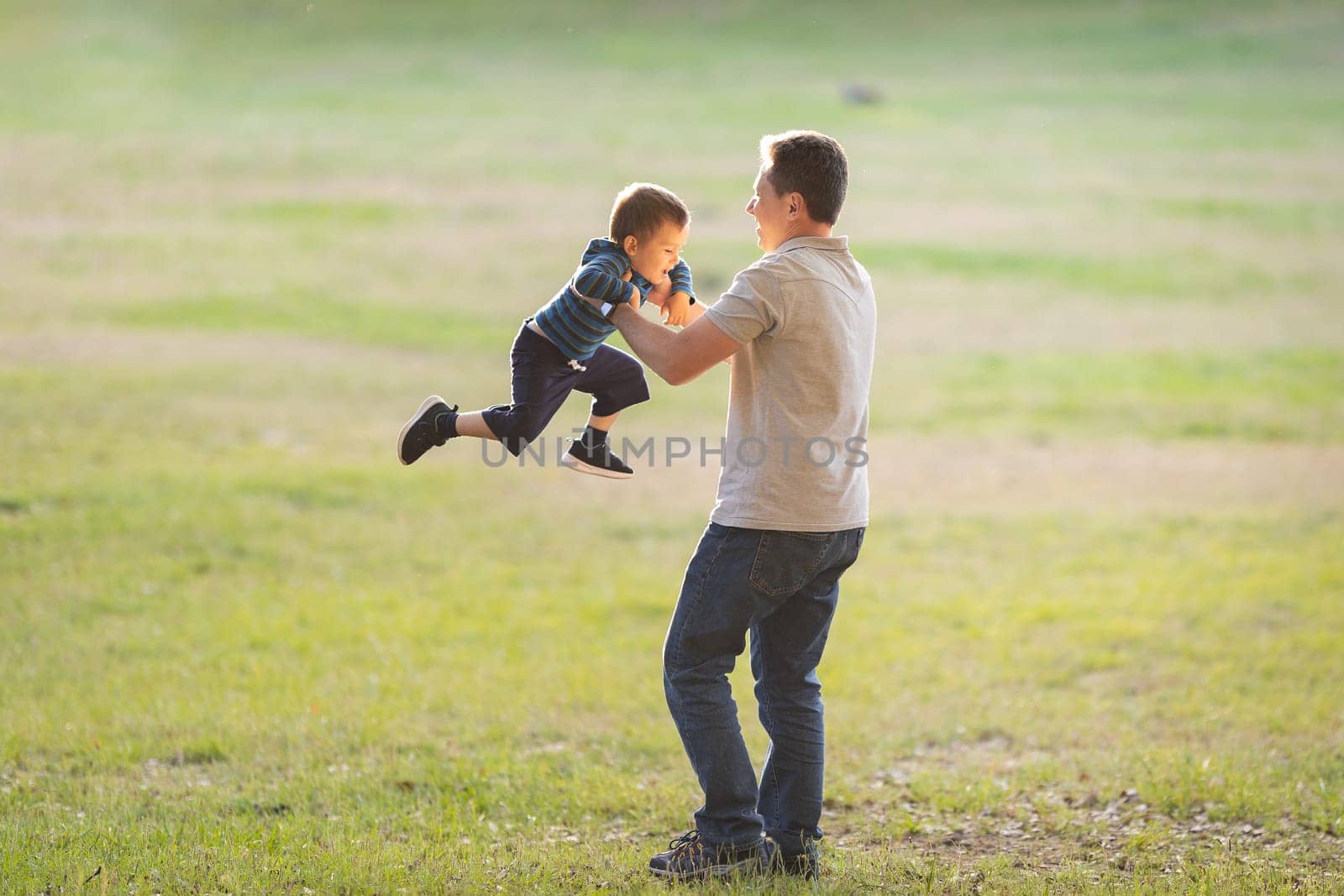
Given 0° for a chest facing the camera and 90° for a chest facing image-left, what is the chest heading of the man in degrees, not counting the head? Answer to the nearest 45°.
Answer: approximately 135°

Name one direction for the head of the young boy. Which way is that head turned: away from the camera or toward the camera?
toward the camera

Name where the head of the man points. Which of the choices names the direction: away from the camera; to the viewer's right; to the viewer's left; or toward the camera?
to the viewer's left
